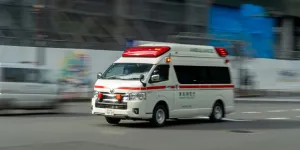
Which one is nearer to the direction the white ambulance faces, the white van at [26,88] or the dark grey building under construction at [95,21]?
the white van

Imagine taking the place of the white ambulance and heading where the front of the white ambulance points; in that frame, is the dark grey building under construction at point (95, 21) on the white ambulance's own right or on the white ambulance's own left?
on the white ambulance's own right

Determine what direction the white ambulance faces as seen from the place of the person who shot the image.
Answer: facing the viewer and to the left of the viewer

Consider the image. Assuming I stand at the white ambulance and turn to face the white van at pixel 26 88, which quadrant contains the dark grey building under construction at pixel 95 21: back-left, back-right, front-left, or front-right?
front-right
